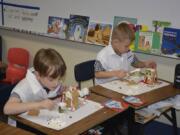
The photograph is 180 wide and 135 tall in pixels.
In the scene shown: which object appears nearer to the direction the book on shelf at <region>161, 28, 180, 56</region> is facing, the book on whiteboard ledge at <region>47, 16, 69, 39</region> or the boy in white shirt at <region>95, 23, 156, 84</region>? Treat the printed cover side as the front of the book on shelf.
the boy in white shirt

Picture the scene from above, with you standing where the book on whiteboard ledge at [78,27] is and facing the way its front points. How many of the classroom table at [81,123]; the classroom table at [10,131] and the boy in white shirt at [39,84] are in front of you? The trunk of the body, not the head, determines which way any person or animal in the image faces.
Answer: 3

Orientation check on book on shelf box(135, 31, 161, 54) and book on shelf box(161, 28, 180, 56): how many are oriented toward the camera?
2

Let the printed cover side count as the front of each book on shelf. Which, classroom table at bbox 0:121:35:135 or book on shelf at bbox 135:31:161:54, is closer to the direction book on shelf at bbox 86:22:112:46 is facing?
the classroom table

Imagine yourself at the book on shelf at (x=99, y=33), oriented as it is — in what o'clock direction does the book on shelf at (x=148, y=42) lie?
the book on shelf at (x=148, y=42) is roughly at 10 o'clock from the book on shelf at (x=99, y=33).

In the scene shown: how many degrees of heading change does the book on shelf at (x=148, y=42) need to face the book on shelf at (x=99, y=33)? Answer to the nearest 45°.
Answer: approximately 90° to its right

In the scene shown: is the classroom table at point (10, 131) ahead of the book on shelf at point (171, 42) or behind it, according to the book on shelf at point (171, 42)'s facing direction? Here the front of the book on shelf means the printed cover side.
ahead

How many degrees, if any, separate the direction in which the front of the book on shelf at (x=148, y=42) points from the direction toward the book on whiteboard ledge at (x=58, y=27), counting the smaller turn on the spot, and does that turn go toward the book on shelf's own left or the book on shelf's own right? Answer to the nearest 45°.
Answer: approximately 90° to the book on shelf's own right
